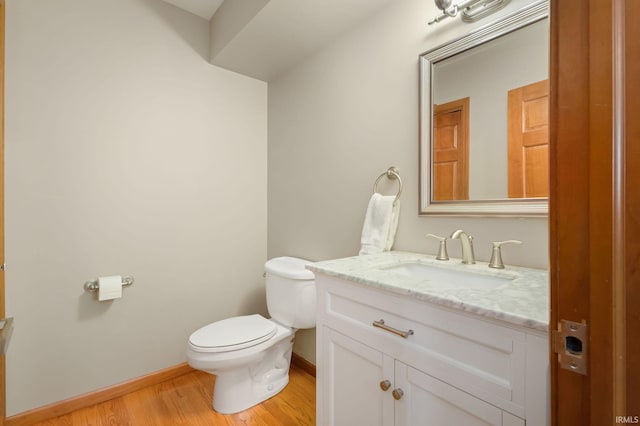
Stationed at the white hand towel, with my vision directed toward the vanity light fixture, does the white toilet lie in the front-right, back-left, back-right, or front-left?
back-right

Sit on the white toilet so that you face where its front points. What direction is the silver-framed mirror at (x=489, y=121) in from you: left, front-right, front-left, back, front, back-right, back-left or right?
left

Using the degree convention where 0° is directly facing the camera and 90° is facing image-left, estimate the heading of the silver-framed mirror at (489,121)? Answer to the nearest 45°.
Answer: approximately 45°

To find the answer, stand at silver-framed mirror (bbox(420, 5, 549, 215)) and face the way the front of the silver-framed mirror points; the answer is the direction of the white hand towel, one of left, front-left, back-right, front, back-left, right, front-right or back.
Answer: front-right

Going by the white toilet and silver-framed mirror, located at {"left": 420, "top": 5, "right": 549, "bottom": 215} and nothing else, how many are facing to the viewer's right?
0

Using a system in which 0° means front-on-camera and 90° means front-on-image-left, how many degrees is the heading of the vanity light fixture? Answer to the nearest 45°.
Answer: approximately 45°

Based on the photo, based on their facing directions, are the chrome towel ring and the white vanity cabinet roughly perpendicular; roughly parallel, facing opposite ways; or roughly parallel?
roughly parallel

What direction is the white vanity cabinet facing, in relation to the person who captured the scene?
facing the viewer and to the left of the viewer

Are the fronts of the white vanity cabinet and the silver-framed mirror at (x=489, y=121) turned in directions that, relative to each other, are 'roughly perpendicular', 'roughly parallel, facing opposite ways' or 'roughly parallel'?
roughly parallel
